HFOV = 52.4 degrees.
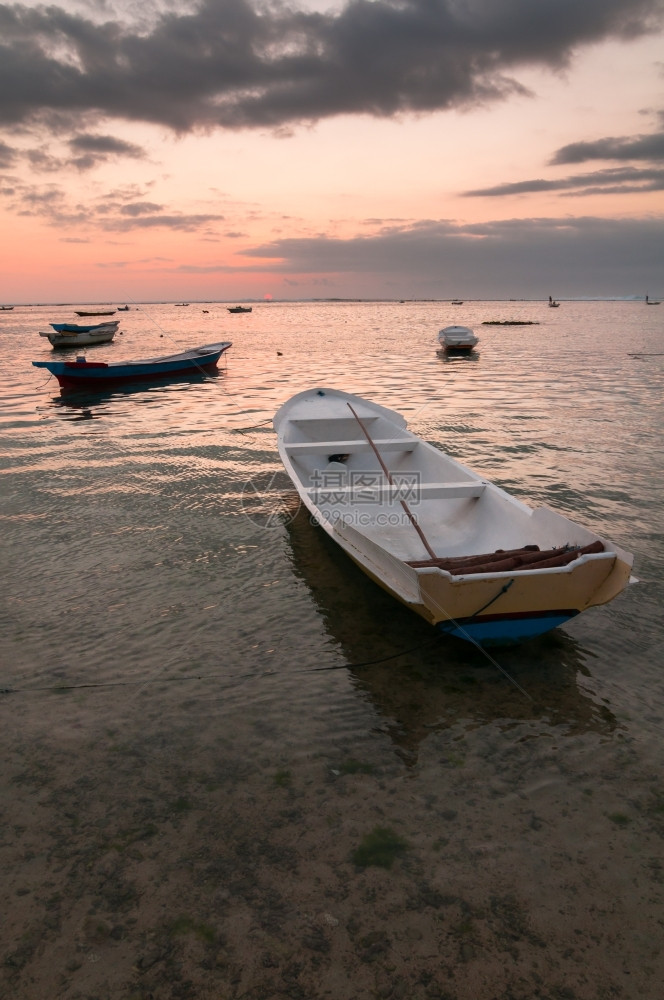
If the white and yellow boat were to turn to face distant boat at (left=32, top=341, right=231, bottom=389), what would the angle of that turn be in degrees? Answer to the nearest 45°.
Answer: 0° — it already faces it

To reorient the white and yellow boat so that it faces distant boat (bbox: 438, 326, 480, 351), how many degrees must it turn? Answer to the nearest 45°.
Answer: approximately 45° to its right

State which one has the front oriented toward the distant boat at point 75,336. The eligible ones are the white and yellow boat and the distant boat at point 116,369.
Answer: the white and yellow boat

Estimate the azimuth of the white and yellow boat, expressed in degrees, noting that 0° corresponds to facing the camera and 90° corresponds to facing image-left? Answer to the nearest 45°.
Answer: approximately 135°

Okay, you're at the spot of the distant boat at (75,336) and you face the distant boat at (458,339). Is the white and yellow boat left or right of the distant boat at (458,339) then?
right
